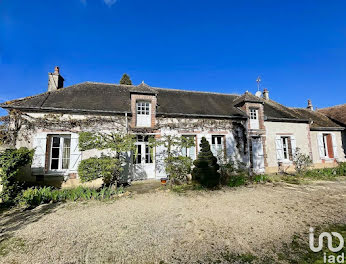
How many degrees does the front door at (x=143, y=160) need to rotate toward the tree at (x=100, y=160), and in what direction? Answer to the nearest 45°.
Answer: approximately 45° to its right

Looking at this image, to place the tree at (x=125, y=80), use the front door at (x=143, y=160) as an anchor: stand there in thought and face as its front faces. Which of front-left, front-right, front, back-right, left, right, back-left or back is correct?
back

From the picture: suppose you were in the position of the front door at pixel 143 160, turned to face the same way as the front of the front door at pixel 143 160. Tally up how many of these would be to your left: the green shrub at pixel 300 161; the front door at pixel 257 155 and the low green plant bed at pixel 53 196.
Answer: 2

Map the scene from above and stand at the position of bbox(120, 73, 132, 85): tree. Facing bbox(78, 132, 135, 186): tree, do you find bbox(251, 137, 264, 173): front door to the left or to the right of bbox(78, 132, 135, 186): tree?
left

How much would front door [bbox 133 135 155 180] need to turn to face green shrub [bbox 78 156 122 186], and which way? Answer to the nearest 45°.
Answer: approximately 45° to its right

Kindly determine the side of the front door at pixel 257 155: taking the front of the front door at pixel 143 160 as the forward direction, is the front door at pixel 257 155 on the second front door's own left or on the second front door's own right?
on the second front door's own left

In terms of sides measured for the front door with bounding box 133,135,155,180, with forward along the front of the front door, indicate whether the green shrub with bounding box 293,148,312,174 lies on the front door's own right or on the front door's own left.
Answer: on the front door's own left

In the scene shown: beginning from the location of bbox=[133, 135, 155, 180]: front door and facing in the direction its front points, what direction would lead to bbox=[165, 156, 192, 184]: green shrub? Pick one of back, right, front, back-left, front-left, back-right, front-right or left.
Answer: front-left

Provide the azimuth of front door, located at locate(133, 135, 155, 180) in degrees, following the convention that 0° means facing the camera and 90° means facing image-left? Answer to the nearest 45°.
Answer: approximately 0°

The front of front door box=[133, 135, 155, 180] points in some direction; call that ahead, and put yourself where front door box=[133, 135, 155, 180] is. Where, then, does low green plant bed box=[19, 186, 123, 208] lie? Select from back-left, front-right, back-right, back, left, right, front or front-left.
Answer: front-right

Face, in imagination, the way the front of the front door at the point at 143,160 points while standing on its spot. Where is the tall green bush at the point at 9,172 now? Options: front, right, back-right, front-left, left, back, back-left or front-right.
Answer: front-right

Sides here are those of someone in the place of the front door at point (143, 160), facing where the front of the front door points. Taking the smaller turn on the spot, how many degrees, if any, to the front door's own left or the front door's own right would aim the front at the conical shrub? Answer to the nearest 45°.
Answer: approximately 45° to the front door's own left
